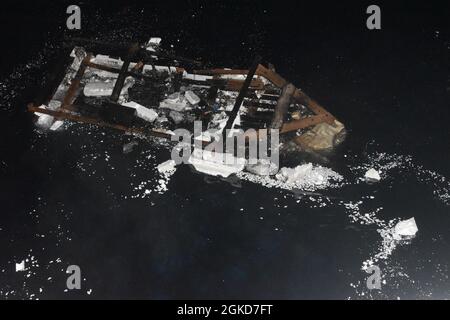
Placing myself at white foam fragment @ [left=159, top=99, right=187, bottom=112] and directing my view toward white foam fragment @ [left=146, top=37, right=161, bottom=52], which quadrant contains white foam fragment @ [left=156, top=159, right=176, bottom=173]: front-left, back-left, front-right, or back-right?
back-left

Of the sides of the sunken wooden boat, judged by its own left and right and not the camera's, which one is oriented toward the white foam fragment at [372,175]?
front

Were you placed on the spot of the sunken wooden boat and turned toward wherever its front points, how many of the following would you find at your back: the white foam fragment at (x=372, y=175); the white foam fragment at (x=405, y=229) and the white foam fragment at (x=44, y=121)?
1

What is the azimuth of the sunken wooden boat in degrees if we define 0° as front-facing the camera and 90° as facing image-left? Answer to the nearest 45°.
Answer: approximately 270°

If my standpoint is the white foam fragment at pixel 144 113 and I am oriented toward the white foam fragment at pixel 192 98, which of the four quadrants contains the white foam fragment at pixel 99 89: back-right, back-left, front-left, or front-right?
back-left

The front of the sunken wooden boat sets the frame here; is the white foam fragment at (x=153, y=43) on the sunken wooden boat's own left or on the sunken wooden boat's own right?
on the sunken wooden boat's own left

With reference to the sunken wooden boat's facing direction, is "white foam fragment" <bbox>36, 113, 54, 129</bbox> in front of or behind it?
behind
